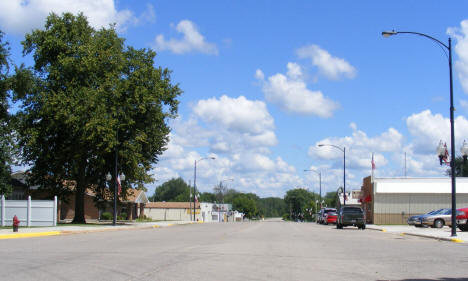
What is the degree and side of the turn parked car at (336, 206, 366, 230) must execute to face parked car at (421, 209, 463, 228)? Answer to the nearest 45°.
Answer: approximately 90° to its right

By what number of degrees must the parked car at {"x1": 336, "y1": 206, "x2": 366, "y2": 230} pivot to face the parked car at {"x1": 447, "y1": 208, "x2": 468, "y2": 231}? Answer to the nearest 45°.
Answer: approximately 135° to its right

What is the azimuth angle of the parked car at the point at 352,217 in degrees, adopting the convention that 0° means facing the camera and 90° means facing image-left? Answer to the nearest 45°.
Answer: approximately 180°

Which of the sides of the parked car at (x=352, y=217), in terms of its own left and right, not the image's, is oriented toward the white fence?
left

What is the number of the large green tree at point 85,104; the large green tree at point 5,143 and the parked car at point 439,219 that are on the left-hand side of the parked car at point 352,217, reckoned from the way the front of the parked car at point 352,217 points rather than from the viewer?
2

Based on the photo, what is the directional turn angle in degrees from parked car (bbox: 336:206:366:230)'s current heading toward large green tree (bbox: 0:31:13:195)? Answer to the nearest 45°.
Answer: approximately 90° to its left

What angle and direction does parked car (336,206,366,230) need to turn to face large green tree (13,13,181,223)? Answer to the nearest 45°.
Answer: approximately 90° to its left
